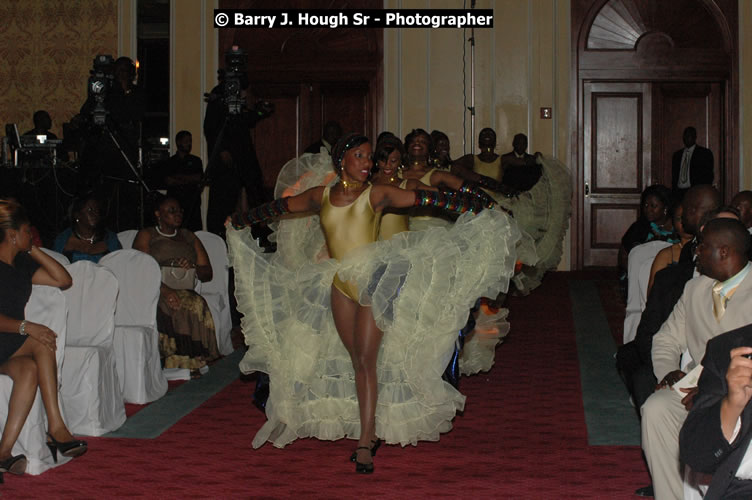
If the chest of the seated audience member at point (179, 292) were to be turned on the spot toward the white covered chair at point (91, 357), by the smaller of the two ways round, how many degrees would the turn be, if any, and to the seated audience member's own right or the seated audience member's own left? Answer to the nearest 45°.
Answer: approximately 45° to the seated audience member's own right

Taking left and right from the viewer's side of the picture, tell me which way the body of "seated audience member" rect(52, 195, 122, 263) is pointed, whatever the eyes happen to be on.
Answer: facing the viewer and to the right of the viewer

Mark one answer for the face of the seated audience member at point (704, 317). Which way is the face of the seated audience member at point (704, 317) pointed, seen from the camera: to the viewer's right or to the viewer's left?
to the viewer's left

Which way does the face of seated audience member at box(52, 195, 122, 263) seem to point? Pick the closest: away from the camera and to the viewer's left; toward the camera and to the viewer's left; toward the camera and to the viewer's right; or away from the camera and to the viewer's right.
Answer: toward the camera and to the viewer's right

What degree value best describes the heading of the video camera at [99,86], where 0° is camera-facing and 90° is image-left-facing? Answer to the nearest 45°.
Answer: approximately 0°

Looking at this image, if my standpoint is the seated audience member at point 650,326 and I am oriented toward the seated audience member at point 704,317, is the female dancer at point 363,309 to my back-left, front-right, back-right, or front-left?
back-right

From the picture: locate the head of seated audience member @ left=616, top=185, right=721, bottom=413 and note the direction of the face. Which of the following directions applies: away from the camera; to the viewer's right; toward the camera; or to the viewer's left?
to the viewer's left

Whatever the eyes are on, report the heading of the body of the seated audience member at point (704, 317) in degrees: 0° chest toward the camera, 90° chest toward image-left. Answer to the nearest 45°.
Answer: approximately 45°

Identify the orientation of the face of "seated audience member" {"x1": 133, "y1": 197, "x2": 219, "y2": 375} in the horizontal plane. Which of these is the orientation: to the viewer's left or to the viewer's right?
to the viewer's right

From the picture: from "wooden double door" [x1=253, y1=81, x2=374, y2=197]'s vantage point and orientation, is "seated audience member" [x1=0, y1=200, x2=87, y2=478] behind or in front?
in front
